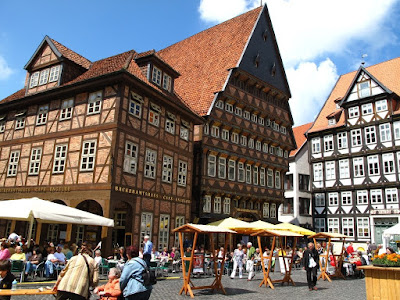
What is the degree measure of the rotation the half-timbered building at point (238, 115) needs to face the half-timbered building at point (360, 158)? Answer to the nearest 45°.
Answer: approximately 90° to its left

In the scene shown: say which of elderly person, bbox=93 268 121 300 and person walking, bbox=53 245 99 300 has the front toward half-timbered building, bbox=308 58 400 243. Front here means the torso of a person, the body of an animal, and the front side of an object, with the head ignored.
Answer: the person walking

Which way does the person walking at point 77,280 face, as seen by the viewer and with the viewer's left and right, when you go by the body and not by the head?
facing away from the viewer and to the right of the viewer

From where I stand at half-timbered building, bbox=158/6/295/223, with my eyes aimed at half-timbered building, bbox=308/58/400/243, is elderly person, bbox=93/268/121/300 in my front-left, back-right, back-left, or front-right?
back-right
